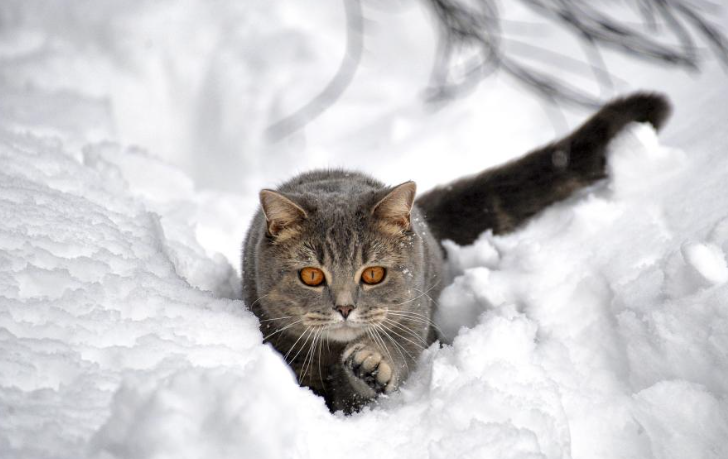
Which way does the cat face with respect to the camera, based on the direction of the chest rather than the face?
toward the camera
